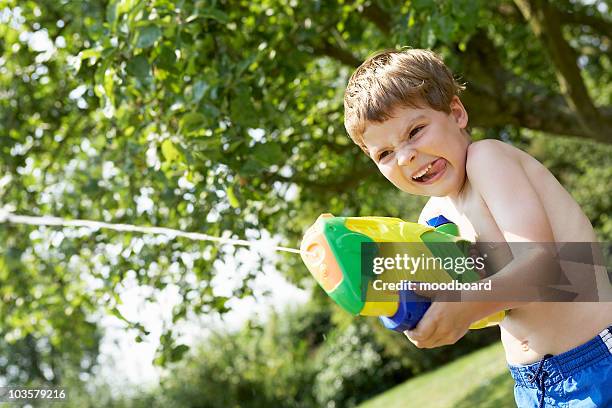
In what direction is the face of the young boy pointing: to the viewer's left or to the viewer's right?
to the viewer's left

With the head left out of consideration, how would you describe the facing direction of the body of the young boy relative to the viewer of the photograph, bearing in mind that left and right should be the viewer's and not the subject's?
facing the viewer and to the left of the viewer
